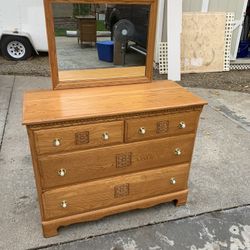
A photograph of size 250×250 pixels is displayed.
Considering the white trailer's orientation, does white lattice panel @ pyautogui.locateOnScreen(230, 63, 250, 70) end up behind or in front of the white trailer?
behind

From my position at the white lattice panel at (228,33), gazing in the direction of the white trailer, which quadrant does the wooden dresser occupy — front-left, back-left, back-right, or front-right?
front-left

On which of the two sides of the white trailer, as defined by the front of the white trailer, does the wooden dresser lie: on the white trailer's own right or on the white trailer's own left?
on the white trailer's own left

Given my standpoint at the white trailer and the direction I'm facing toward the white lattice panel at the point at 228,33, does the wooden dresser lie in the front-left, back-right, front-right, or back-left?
front-right

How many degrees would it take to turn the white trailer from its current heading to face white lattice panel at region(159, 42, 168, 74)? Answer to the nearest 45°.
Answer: approximately 135° to its left

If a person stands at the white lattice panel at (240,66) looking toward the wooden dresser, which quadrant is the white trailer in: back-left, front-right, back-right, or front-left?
front-right

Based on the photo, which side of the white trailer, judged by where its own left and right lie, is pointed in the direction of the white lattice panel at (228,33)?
back

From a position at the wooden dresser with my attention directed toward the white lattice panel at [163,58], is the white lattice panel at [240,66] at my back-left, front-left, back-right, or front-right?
front-right

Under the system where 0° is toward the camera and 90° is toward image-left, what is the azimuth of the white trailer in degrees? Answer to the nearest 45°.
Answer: approximately 90°

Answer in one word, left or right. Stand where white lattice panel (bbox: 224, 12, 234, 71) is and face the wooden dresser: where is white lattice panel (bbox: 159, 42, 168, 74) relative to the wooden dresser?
right

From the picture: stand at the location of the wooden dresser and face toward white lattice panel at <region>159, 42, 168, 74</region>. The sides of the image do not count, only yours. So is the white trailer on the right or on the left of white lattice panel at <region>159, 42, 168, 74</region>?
left
